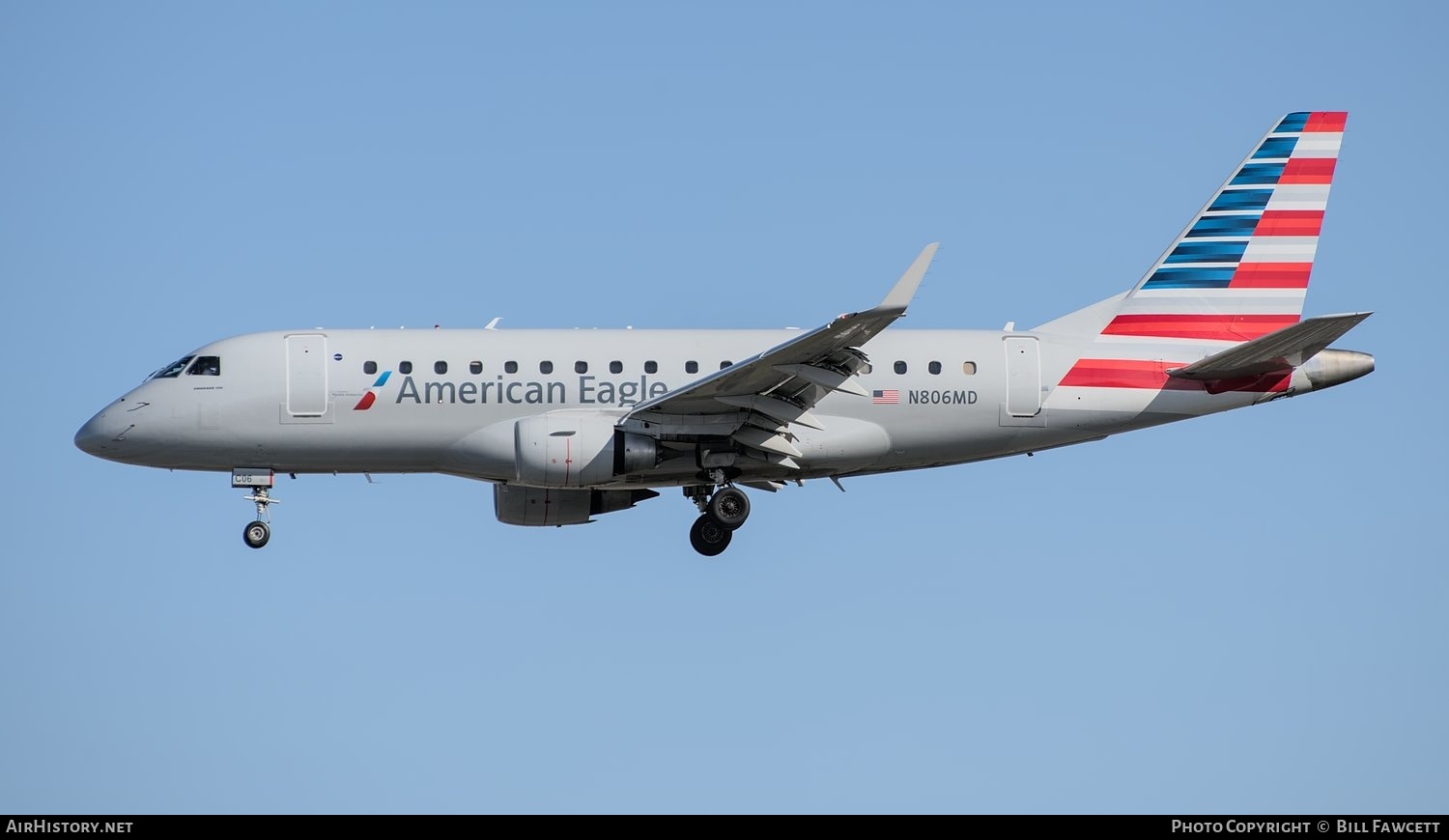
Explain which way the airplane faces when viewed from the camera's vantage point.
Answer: facing to the left of the viewer
